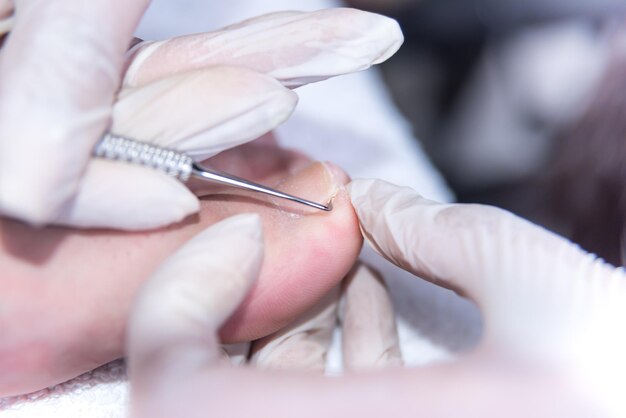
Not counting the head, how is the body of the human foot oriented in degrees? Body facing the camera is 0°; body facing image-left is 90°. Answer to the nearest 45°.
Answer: approximately 270°
